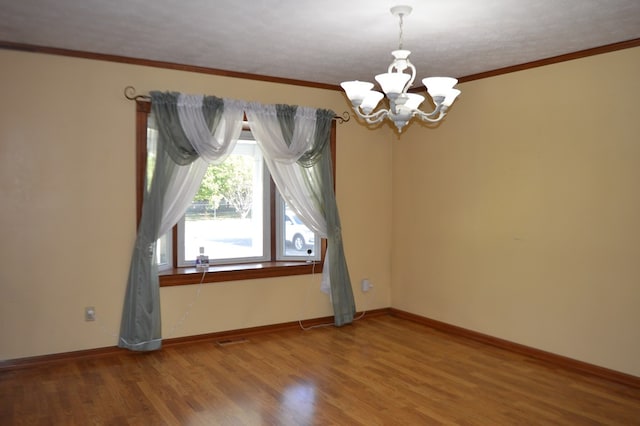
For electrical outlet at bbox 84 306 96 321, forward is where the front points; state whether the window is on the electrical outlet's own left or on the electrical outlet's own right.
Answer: on the electrical outlet's own left

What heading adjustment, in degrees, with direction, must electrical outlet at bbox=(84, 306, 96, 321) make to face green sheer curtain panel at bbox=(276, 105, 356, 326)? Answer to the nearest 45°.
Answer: approximately 90° to its left

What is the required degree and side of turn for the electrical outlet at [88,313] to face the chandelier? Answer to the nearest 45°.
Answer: approximately 45° to its left

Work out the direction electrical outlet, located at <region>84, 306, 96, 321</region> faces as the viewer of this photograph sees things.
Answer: facing the viewer

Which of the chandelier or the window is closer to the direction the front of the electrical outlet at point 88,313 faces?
the chandelier

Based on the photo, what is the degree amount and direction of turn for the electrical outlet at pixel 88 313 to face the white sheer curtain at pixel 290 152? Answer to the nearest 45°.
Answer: approximately 90° to its left
